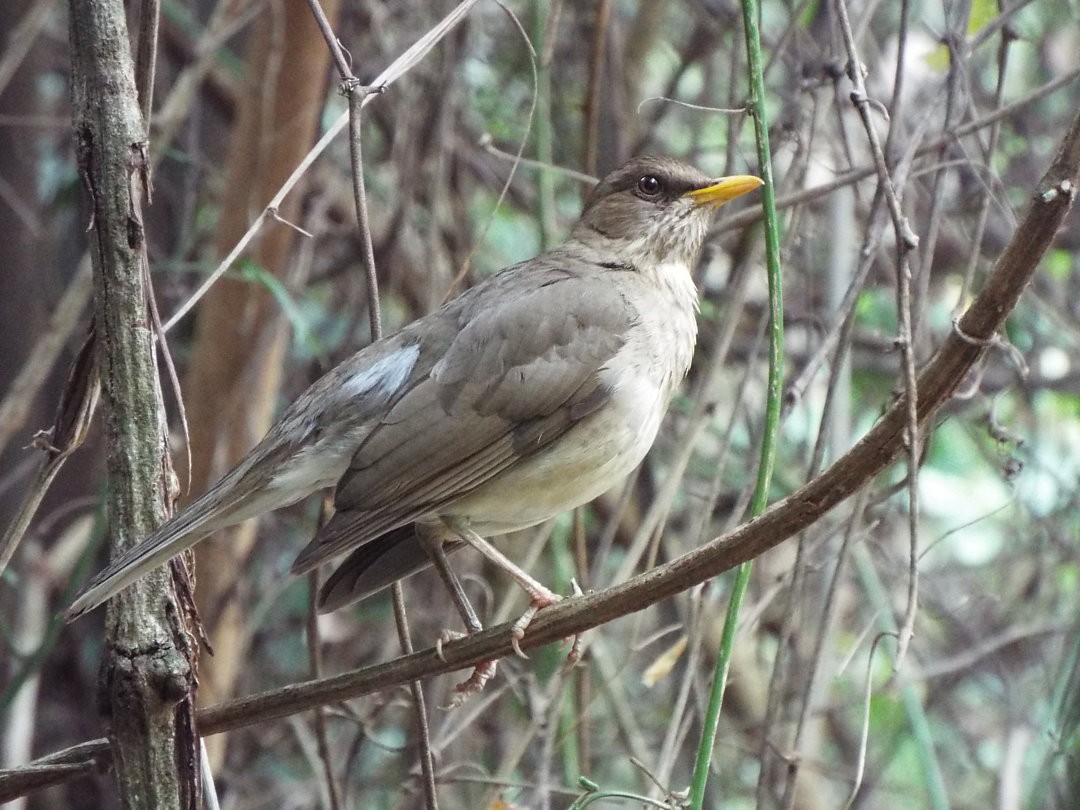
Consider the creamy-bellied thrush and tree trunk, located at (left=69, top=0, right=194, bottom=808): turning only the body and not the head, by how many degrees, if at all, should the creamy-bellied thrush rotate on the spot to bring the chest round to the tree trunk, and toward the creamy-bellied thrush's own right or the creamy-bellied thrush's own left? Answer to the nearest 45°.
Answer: approximately 135° to the creamy-bellied thrush's own right

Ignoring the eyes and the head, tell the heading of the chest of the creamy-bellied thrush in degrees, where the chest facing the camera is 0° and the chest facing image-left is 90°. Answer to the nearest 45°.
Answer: approximately 270°
